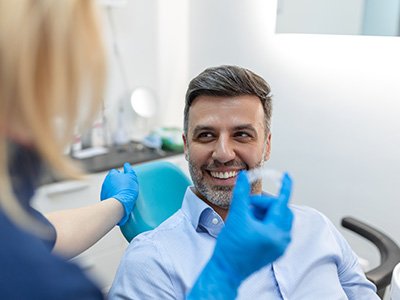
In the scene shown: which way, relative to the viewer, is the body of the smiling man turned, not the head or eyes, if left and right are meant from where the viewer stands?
facing the viewer

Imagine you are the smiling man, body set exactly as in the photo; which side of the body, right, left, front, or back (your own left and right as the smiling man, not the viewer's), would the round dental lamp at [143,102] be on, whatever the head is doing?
back
